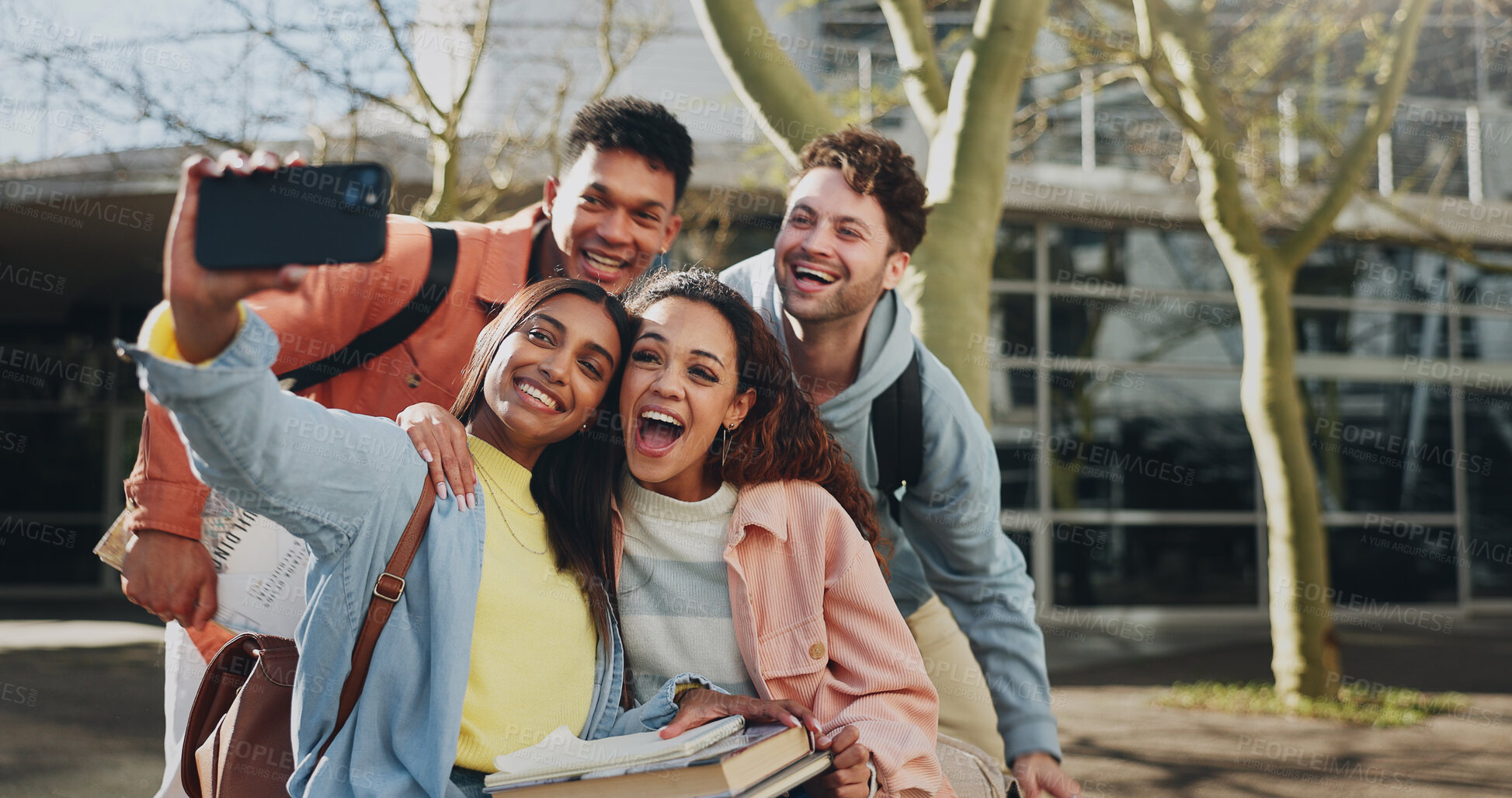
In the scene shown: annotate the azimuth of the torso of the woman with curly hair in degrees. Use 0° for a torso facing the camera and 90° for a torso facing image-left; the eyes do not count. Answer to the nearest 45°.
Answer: approximately 45°

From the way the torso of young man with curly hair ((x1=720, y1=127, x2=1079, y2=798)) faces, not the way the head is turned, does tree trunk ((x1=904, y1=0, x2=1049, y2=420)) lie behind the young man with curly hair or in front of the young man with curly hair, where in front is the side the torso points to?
behind

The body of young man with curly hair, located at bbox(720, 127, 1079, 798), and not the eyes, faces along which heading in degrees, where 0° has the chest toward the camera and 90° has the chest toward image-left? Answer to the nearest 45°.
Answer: approximately 45°

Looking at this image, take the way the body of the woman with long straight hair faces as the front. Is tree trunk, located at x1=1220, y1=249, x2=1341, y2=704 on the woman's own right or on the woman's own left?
on the woman's own left

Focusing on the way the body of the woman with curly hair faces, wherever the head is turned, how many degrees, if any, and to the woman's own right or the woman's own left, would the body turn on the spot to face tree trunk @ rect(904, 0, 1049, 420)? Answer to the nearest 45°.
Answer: approximately 180°

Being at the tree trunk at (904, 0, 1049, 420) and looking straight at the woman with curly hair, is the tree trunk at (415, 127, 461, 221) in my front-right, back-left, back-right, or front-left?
back-right

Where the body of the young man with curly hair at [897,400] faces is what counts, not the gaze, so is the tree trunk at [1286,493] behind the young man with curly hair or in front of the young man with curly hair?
behind
